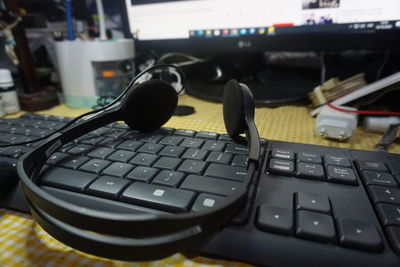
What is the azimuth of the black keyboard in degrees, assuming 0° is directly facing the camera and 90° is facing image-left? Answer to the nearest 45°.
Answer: approximately 0°
